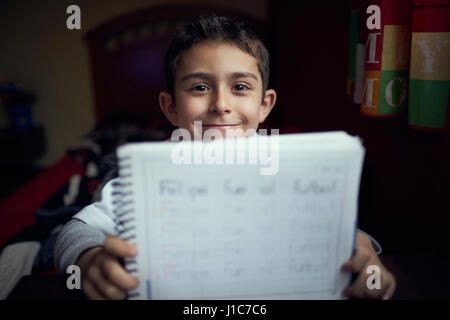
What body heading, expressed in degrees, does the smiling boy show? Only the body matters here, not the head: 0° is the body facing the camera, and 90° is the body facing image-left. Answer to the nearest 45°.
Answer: approximately 0°
